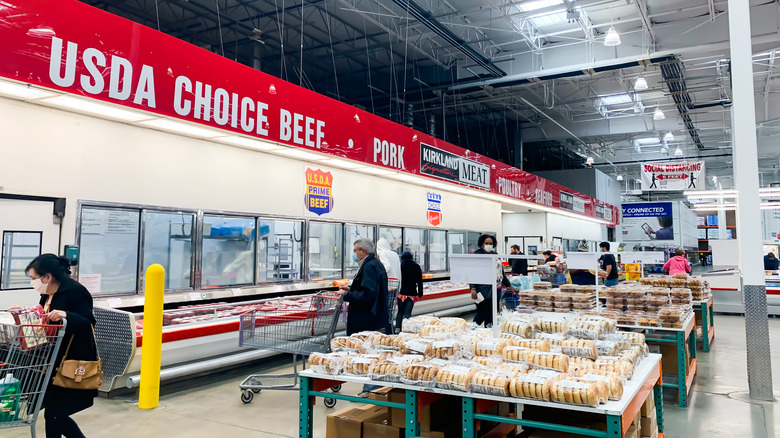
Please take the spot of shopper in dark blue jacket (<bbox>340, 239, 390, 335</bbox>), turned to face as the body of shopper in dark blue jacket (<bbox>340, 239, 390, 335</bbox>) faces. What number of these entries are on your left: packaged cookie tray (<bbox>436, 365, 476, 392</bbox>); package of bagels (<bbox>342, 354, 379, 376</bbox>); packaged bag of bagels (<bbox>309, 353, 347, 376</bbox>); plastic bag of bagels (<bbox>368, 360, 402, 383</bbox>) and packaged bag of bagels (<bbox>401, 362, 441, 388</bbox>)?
5

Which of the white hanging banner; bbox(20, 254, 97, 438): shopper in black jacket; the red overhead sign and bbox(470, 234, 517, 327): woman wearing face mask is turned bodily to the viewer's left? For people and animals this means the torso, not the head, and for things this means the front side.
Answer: the shopper in black jacket

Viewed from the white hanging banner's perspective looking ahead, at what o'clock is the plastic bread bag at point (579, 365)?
The plastic bread bag is roughly at 12 o'clock from the white hanging banner.

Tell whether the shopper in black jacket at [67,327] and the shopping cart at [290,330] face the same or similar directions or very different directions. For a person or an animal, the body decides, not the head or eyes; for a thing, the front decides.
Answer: same or similar directions

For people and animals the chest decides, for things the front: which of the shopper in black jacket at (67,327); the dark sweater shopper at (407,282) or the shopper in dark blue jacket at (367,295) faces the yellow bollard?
the shopper in dark blue jacket at (367,295)

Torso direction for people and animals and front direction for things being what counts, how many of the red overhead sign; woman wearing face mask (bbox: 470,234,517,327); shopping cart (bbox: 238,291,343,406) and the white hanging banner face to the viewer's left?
1

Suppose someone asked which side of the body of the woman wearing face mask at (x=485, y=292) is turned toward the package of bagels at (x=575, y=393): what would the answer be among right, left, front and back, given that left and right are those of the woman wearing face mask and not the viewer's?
front

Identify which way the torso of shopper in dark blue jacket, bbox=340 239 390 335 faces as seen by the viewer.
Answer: to the viewer's left

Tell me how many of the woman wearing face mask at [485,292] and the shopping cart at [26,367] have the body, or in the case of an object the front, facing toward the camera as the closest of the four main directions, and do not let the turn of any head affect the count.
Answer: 1

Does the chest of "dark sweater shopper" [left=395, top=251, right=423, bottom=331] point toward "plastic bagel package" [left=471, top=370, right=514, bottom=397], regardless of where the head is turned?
no

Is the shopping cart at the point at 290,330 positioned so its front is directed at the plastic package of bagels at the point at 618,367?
no

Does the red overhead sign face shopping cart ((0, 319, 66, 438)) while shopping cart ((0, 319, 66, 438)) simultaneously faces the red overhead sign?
no

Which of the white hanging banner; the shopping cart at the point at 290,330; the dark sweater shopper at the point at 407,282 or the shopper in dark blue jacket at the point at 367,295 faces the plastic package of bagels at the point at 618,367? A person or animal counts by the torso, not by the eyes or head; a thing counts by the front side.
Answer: the white hanging banner

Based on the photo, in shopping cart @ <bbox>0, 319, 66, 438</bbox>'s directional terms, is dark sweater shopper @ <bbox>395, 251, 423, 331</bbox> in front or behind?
behind

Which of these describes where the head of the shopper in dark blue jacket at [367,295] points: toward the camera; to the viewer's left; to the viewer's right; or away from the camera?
to the viewer's left

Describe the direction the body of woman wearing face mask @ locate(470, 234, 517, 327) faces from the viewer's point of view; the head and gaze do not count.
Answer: toward the camera

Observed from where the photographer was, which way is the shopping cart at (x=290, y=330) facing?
facing to the left of the viewer

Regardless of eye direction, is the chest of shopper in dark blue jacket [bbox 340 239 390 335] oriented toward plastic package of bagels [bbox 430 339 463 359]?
no

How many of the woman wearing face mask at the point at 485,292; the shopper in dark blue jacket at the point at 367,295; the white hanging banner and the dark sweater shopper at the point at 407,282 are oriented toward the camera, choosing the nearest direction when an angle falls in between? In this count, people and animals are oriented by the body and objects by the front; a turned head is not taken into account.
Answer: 2

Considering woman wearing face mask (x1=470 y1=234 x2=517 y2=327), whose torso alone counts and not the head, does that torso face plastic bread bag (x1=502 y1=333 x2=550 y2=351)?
yes

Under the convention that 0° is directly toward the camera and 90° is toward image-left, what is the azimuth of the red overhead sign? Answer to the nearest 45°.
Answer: approximately 315°

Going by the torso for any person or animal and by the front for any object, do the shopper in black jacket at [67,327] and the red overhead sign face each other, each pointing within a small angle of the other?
no
